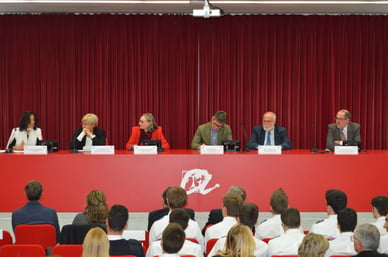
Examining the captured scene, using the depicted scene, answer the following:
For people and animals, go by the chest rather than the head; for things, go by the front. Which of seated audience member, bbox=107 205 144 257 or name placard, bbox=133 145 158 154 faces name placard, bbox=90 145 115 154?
the seated audience member

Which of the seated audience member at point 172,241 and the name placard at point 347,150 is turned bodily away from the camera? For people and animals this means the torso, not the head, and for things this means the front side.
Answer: the seated audience member

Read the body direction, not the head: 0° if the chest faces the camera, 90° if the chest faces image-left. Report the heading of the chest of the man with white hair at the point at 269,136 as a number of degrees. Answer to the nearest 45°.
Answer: approximately 0°

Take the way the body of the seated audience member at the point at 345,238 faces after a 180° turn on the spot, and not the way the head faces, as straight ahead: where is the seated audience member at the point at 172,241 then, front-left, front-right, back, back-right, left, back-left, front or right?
front-right

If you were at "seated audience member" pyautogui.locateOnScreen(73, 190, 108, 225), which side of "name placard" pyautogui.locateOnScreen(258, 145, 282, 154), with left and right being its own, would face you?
front

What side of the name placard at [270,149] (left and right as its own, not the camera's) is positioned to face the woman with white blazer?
right

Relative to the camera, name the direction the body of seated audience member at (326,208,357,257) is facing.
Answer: away from the camera

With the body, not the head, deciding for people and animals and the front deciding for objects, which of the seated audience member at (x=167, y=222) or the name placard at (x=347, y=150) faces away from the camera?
the seated audience member

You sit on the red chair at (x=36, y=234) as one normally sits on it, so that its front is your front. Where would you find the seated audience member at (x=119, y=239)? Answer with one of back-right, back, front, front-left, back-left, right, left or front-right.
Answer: back-right

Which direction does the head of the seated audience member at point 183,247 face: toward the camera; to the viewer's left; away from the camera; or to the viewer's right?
away from the camera

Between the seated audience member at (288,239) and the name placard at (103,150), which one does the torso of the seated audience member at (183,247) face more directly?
the name placard

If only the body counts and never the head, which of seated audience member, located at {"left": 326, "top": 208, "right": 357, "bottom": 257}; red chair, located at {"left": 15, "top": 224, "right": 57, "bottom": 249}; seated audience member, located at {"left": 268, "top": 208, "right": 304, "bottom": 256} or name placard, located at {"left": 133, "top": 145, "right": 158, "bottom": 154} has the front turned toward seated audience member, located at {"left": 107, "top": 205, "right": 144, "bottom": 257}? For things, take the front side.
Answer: the name placard

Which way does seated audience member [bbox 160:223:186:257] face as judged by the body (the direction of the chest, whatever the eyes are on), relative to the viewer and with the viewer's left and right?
facing away from the viewer

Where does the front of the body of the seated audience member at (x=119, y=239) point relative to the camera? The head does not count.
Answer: away from the camera

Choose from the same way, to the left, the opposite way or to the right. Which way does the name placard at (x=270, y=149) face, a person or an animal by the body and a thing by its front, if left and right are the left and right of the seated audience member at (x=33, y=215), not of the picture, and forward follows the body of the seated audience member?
the opposite way

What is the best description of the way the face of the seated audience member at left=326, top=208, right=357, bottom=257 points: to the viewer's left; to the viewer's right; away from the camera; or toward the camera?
away from the camera

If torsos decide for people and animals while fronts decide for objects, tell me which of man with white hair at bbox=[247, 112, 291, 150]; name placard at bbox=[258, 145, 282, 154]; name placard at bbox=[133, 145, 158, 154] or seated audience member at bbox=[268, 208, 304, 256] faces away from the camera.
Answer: the seated audience member

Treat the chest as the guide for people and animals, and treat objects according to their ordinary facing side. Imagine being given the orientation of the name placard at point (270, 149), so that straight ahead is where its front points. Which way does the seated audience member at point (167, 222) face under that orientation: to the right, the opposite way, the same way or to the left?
the opposite way
